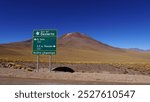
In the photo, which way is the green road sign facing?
toward the camera
